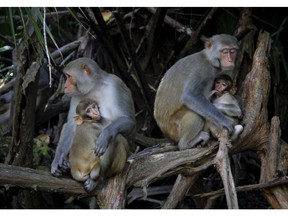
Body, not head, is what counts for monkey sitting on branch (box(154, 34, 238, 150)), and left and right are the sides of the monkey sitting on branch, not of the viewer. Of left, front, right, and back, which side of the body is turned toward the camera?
right

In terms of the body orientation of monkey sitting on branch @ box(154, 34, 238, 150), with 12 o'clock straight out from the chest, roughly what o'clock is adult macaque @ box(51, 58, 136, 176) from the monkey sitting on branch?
The adult macaque is roughly at 5 o'clock from the monkey sitting on branch.

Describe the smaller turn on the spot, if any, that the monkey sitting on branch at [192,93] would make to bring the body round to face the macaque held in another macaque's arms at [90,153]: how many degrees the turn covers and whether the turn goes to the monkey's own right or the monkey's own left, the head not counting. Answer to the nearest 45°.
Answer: approximately 135° to the monkey's own right
